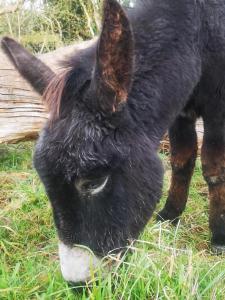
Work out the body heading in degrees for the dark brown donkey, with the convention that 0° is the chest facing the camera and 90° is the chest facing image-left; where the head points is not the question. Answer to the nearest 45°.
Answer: approximately 45°
